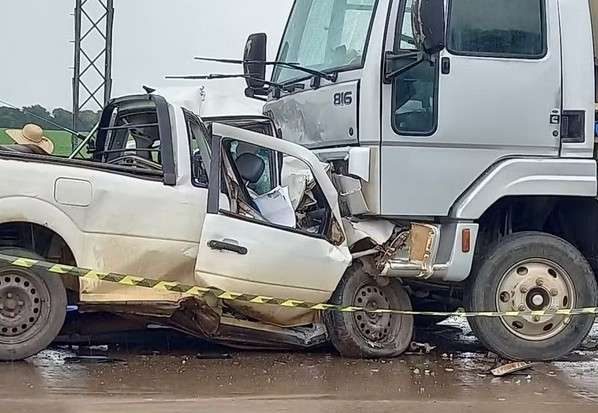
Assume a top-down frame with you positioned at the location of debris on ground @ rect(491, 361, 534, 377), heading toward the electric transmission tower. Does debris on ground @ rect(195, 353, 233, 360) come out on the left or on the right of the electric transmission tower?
left

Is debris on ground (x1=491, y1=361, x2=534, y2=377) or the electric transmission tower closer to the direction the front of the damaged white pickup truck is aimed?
the debris on ground

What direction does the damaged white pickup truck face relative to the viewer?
to the viewer's right

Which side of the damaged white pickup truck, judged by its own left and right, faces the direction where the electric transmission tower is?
left

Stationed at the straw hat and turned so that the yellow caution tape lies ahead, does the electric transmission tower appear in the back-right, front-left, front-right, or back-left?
back-left

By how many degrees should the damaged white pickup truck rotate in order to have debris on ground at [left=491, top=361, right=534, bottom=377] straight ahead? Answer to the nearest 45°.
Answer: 0° — it already faces it
